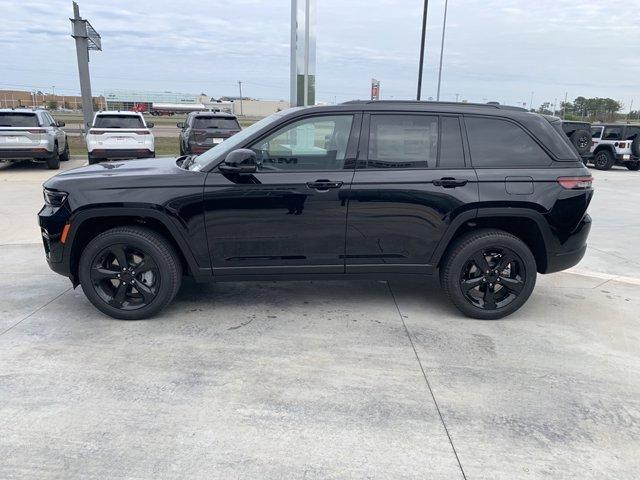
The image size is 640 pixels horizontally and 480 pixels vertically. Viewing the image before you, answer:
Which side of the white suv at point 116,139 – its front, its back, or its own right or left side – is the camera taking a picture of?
back

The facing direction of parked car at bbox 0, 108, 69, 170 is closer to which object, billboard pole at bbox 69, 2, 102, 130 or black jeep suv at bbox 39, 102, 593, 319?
the billboard pole

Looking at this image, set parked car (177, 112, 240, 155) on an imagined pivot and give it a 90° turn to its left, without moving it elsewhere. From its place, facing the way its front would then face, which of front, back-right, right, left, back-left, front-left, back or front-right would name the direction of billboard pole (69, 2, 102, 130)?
front-right

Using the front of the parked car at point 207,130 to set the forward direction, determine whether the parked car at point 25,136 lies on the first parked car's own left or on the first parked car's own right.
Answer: on the first parked car's own left

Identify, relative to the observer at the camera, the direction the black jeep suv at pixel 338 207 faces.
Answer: facing to the left of the viewer

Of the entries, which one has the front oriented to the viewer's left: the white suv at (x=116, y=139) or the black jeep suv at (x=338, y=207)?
the black jeep suv

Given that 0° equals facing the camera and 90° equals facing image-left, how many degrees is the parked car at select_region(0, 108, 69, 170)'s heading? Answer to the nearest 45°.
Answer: approximately 225°

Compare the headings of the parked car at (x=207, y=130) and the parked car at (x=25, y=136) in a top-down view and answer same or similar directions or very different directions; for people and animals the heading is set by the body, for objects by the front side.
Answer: same or similar directions

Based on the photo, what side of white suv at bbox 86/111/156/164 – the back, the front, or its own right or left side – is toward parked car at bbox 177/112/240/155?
right

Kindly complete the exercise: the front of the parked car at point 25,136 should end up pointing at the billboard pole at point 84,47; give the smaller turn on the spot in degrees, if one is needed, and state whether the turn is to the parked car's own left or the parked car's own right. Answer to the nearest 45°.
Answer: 0° — it already faces it

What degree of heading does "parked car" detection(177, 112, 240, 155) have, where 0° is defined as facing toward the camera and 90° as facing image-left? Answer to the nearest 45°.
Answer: approximately 180°

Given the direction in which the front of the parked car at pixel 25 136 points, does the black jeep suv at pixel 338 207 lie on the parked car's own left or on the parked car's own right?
on the parked car's own right
